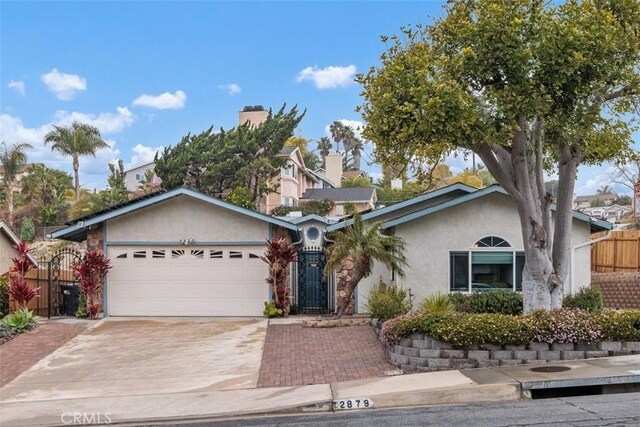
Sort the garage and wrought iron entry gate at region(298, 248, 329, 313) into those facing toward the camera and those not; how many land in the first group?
2

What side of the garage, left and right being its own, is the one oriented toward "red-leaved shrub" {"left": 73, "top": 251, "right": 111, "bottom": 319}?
right

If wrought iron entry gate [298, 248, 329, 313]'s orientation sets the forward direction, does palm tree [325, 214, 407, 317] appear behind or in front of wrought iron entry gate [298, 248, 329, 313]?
in front

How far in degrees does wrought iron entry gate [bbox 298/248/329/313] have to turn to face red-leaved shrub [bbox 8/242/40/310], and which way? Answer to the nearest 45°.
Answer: approximately 90° to its right

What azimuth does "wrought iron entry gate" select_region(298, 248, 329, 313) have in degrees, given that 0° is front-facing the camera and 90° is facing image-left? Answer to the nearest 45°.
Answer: approximately 0°

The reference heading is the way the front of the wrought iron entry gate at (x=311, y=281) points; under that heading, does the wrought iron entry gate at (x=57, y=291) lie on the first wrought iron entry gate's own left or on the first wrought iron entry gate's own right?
on the first wrought iron entry gate's own right

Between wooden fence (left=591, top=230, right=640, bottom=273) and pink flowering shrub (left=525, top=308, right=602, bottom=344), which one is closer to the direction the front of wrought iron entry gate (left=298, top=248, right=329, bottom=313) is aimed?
the pink flowering shrub

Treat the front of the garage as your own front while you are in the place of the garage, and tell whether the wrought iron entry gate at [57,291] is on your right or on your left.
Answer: on your right

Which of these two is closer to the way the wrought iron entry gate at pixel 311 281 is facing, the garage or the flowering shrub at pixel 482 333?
the flowering shrub

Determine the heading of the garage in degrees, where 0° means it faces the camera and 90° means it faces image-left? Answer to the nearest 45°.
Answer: approximately 0°

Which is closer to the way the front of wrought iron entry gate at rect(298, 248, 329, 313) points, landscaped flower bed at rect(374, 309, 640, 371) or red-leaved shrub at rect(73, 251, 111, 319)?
the landscaped flower bed
